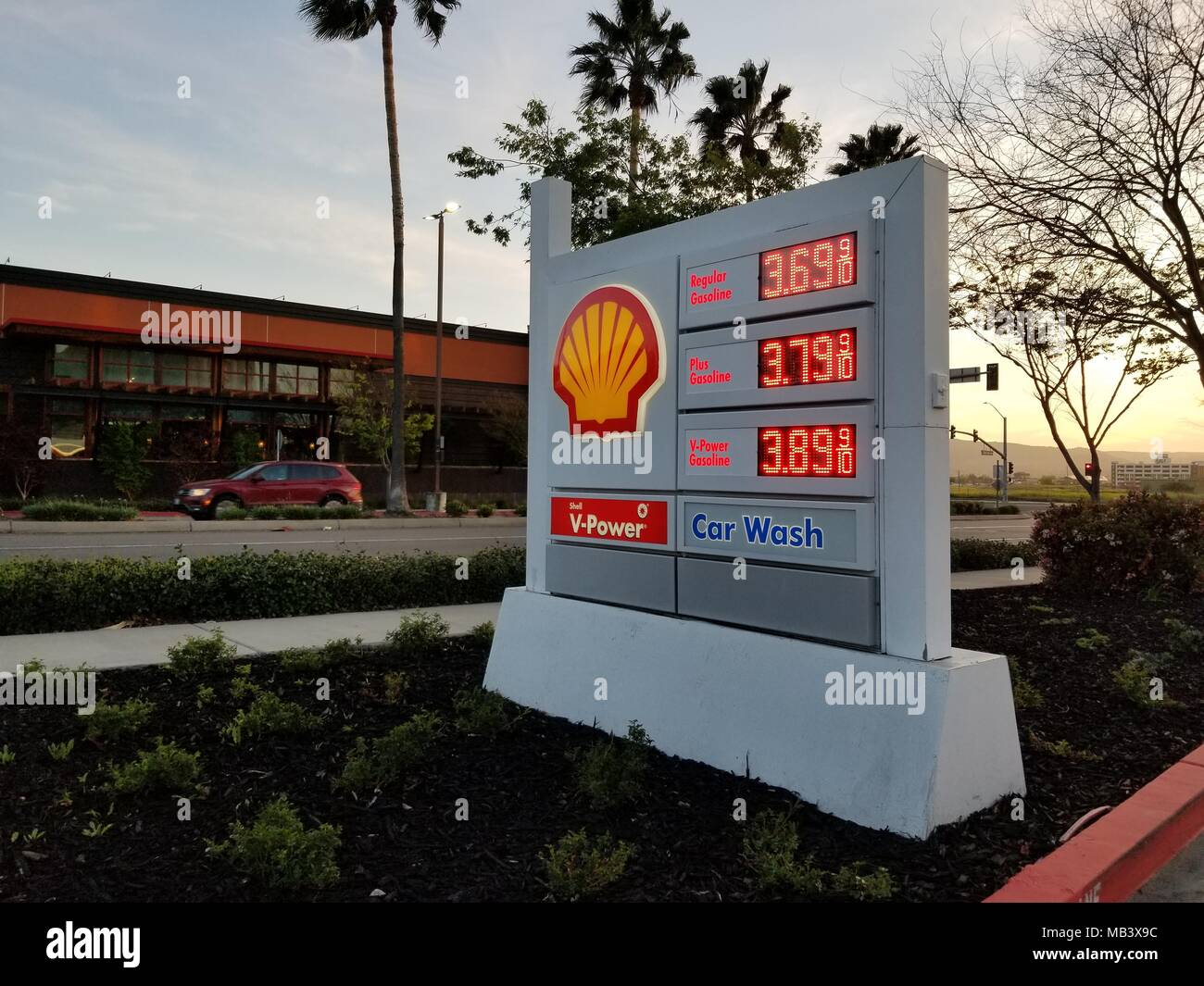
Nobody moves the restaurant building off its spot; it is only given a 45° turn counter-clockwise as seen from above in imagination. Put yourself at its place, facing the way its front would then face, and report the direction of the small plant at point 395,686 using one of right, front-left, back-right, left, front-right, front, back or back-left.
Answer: right

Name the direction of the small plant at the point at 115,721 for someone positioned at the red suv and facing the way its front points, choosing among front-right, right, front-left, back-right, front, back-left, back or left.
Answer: left

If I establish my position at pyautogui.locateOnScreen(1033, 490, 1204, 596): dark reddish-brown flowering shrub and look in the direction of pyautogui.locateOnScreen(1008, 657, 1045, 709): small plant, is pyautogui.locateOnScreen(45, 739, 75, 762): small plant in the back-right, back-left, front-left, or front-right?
front-right

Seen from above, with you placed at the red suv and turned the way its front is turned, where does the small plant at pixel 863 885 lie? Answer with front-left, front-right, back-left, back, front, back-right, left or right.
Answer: left

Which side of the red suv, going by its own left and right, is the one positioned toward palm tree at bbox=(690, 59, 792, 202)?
back

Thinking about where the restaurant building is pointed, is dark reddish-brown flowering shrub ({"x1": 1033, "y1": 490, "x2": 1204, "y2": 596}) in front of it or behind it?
in front

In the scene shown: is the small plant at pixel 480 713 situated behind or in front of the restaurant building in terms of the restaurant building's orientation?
in front

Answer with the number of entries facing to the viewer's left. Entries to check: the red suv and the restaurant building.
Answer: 1

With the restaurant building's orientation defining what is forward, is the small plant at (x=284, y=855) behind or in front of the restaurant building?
in front

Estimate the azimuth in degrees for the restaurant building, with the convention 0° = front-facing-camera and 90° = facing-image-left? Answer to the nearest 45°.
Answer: approximately 315°

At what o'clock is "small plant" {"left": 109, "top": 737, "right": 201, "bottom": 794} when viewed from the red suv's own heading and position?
The small plant is roughly at 9 o'clock from the red suv.

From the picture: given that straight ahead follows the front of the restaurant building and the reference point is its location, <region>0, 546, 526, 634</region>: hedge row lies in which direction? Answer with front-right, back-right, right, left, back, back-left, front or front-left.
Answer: front-right

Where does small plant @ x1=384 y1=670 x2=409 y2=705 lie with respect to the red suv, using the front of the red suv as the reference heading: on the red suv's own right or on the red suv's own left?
on the red suv's own left

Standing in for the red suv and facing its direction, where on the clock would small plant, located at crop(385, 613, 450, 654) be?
The small plant is roughly at 9 o'clock from the red suv.

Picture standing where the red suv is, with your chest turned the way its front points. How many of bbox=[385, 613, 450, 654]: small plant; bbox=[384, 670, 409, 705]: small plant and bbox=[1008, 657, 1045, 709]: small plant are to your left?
3

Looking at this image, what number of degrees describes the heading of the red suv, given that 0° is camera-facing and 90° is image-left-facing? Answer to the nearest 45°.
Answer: approximately 90°

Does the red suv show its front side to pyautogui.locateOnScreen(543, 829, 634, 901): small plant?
no
